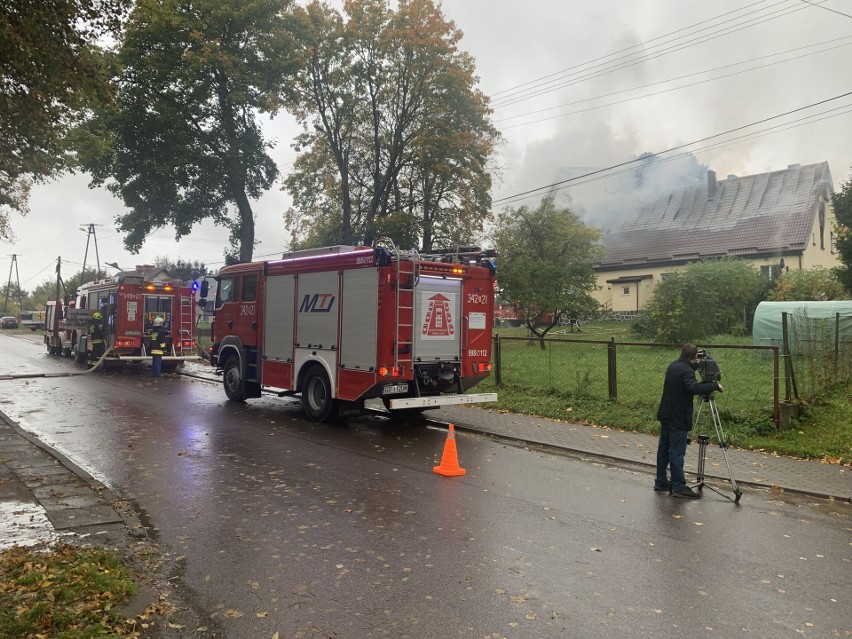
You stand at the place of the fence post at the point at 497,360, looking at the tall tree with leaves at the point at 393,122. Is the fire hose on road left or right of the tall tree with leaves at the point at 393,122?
left

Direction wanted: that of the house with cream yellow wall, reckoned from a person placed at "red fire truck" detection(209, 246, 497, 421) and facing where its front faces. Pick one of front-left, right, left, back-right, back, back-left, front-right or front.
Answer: right

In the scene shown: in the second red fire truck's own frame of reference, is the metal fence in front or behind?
behind

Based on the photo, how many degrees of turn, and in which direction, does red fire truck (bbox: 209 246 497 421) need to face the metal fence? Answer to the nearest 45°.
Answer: approximately 135° to its right

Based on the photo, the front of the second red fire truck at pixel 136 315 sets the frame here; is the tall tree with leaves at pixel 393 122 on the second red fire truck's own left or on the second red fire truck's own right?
on the second red fire truck's own right

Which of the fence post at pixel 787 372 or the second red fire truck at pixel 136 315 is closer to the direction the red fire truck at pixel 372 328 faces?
the second red fire truck

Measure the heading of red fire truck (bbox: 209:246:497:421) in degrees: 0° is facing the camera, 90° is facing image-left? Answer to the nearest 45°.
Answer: approximately 135°

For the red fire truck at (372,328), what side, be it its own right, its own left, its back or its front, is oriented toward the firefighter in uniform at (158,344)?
front

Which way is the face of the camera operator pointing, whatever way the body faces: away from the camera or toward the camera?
away from the camera

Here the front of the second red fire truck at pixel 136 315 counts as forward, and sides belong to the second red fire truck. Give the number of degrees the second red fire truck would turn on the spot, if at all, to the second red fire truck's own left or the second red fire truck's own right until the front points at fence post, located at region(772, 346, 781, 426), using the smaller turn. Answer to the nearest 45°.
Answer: approximately 180°

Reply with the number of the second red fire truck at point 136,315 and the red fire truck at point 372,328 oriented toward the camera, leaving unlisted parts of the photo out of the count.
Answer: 0

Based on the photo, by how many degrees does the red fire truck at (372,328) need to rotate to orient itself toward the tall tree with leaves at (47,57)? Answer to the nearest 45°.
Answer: approximately 90° to its left
